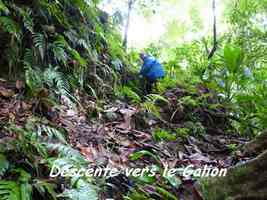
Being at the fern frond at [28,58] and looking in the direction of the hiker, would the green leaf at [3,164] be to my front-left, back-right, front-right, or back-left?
back-right

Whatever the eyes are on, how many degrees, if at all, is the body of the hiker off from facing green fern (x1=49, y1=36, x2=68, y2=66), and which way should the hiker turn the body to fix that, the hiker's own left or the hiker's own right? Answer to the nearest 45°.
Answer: approximately 90° to the hiker's own left

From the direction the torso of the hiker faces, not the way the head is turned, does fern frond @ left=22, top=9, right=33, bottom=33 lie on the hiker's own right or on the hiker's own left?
on the hiker's own left

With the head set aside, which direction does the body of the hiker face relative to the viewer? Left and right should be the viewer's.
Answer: facing away from the viewer and to the left of the viewer

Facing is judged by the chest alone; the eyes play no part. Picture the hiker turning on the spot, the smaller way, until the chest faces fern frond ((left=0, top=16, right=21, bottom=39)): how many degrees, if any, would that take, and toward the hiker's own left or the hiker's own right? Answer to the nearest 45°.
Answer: approximately 90° to the hiker's own left

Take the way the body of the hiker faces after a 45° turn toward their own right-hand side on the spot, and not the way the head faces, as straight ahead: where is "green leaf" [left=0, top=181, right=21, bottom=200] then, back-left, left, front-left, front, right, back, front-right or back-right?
back

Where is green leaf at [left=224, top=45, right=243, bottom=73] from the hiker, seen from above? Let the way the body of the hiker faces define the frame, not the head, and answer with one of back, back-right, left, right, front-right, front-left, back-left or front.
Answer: back-right

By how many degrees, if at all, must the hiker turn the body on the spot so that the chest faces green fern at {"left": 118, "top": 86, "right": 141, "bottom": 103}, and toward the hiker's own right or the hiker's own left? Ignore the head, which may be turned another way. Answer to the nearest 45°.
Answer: approximately 90° to the hiker's own left

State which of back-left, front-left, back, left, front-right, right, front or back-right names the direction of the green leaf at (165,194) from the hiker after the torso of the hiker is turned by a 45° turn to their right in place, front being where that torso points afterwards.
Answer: back

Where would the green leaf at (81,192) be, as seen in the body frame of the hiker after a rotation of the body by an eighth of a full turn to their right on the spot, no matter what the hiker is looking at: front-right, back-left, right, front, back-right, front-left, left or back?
back

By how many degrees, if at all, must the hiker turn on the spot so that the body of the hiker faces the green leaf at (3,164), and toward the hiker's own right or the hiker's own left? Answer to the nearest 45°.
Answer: approximately 135° to the hiker's own left

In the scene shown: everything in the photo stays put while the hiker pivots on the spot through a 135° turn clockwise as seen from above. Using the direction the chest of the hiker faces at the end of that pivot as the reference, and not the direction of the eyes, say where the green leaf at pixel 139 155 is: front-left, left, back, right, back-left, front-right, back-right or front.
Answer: right

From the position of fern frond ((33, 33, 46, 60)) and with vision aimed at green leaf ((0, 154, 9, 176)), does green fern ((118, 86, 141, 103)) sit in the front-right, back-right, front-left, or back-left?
back-left
